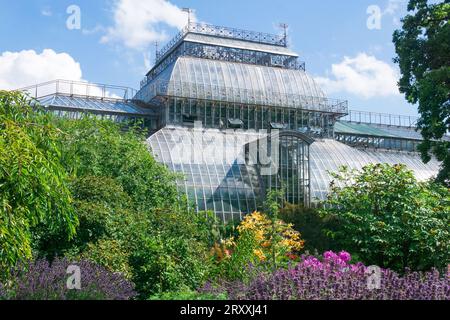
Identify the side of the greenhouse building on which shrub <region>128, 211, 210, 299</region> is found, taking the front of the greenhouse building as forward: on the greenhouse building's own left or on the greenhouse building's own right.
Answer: on the greenhouse building's own right

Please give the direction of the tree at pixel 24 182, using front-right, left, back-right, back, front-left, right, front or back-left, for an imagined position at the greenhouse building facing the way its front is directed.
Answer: front-right

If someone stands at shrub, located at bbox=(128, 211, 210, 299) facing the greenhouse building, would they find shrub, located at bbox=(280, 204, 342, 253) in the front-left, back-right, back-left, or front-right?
front-right

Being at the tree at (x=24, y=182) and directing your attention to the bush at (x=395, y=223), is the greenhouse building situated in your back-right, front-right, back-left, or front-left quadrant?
front-left

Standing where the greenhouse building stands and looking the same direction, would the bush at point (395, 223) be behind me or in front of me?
in front

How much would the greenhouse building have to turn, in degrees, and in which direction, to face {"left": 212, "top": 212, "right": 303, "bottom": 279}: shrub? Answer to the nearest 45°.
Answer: approximately 45° to its right

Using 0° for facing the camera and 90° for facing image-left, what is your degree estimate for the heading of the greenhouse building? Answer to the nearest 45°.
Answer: approximately 315°

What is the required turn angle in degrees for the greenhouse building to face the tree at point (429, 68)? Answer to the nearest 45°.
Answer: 0° — it already faces it
